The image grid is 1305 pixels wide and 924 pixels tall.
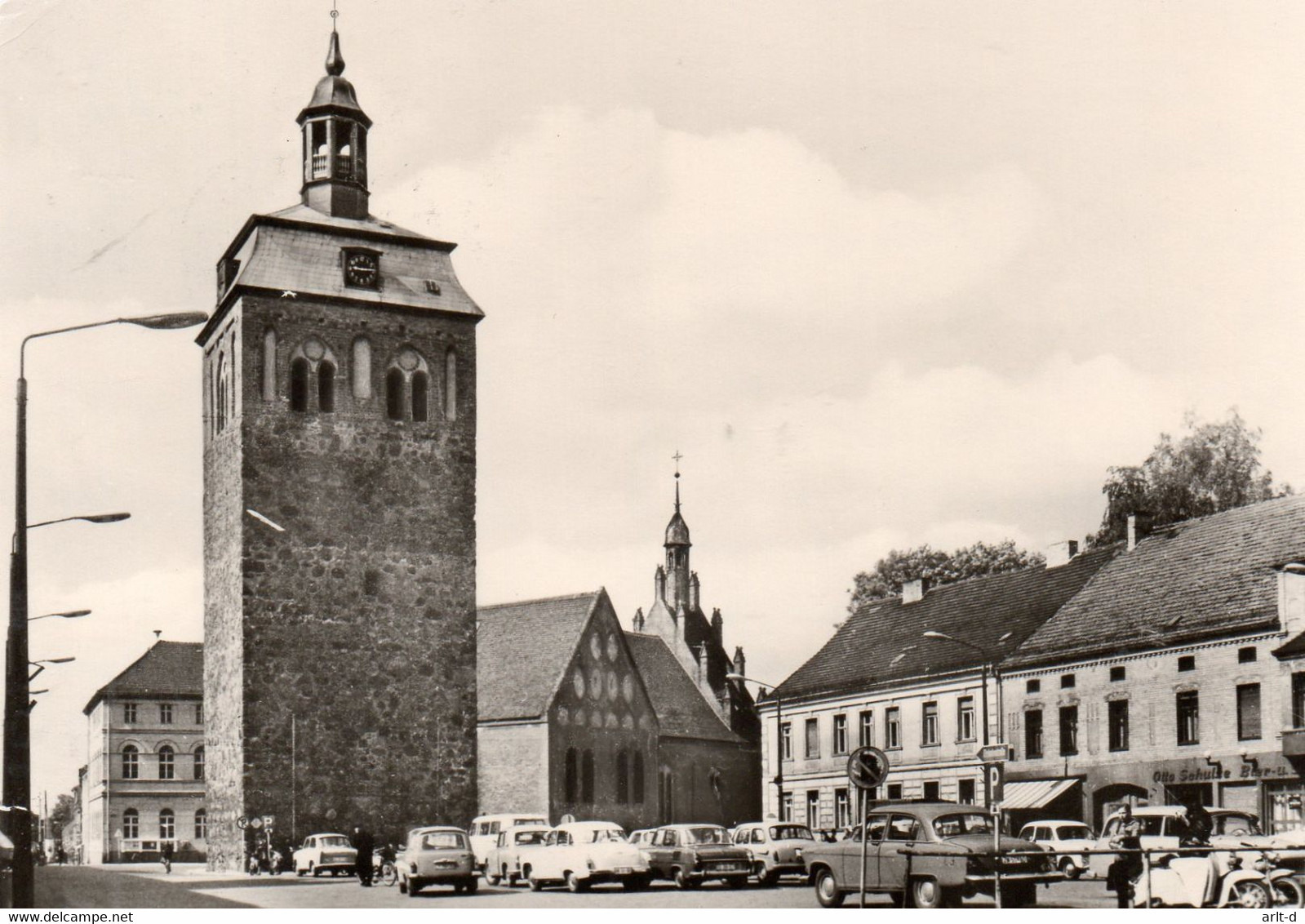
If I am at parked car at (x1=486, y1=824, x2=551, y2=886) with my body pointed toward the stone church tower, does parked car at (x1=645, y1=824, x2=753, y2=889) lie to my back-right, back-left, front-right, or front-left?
back-right

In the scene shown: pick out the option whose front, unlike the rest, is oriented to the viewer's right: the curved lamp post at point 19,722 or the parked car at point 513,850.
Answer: the curved lamp post

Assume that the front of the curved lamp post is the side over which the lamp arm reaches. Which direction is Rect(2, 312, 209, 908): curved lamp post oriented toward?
to the viewer's right

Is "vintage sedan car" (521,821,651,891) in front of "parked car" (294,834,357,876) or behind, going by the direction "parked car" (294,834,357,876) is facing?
behind
